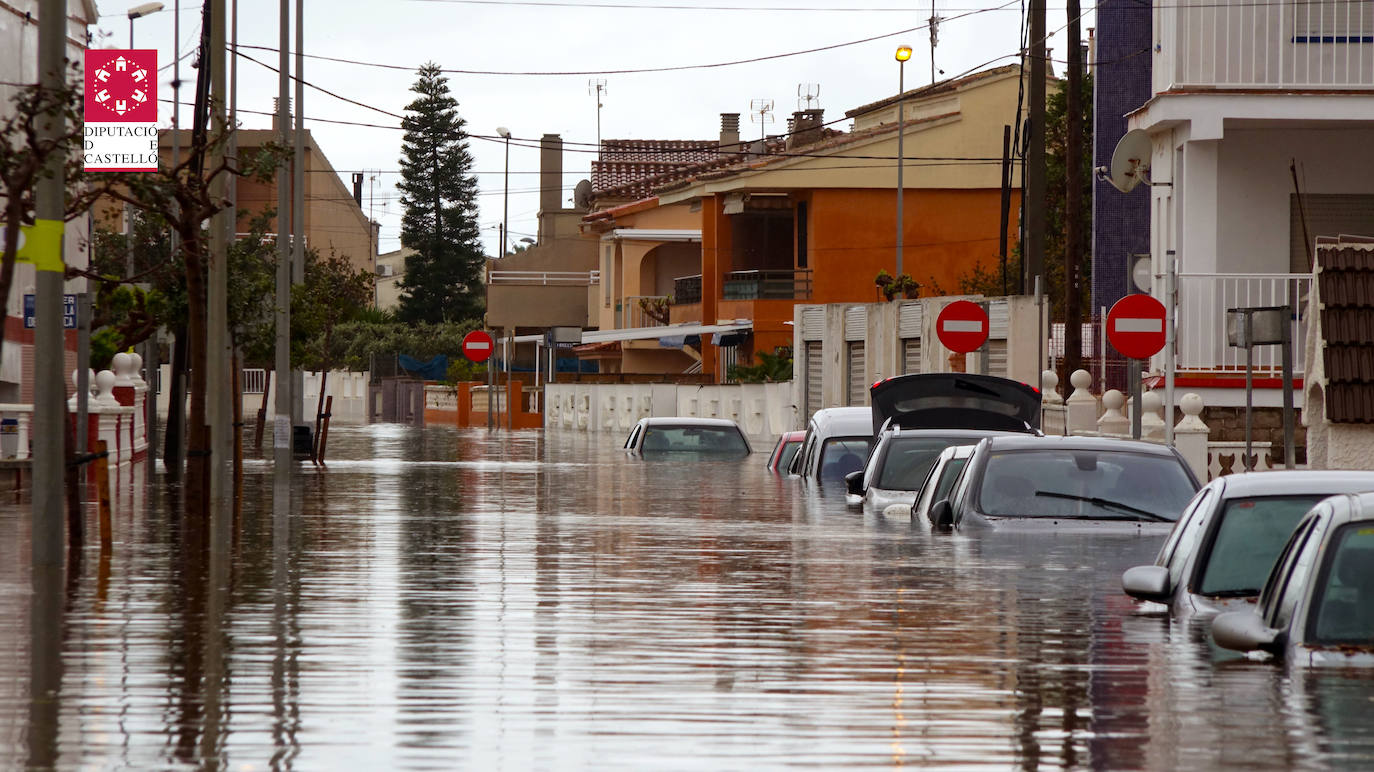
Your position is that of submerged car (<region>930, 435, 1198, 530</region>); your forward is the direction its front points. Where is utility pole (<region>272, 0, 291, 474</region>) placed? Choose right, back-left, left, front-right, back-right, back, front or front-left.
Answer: back-right

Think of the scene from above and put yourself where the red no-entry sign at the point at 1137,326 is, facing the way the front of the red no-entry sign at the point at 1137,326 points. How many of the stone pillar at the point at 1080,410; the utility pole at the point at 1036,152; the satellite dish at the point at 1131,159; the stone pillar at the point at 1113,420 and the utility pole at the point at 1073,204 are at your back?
5

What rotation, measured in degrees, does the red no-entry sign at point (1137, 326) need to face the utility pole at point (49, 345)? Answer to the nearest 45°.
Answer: approximately 45° to its right

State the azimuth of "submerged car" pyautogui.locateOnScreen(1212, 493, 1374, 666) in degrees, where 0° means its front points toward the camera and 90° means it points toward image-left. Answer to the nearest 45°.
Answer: approximately 0°

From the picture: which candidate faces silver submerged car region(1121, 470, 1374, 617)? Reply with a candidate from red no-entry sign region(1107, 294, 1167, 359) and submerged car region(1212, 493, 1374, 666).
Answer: the red no-entry sign

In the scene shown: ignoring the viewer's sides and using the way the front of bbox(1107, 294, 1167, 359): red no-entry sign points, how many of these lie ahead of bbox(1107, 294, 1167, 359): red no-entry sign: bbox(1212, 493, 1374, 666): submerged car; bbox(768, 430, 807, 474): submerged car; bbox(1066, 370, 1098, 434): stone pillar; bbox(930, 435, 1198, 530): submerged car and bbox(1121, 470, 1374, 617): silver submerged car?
3

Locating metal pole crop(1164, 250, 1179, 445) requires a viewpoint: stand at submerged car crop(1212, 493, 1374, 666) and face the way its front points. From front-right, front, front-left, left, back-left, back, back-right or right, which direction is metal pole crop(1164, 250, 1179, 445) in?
back
